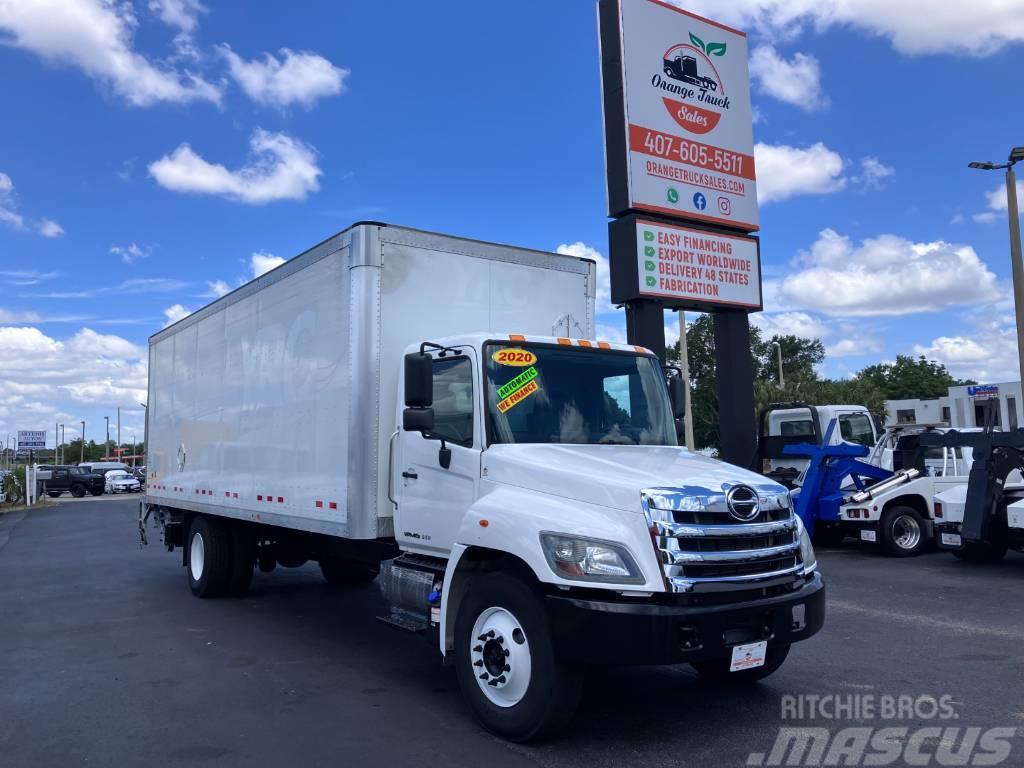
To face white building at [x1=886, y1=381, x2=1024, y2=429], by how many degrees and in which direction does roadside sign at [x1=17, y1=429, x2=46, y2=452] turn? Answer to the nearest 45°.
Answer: approximately 45° to its left

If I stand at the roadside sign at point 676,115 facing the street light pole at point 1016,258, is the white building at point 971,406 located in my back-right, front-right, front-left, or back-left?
front-left

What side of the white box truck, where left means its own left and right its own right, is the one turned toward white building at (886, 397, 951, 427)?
left

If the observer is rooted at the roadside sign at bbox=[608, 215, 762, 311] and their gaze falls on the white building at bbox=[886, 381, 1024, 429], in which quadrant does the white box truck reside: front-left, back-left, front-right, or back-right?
back-right

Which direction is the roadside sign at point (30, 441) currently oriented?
toward the camera

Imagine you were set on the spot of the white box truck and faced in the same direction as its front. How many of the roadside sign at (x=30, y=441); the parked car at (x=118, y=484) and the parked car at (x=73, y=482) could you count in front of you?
0

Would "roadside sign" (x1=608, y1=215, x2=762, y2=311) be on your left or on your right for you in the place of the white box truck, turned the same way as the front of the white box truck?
on your left

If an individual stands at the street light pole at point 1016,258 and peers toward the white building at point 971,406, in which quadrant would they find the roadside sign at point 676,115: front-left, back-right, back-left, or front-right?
back-left

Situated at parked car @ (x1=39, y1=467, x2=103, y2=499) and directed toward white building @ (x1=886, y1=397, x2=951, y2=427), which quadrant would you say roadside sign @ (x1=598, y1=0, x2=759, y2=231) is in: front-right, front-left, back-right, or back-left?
front-right

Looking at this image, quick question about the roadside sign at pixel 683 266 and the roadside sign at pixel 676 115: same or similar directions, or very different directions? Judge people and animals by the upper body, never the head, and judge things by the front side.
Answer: same or similar directions

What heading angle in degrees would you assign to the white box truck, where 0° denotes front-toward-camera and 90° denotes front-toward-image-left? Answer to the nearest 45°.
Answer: approximately 315°

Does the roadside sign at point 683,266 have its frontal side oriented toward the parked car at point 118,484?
no

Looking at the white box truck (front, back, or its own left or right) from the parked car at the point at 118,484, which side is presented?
back

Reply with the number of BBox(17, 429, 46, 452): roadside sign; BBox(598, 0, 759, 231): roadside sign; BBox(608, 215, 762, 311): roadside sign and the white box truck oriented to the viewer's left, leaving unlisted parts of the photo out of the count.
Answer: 0

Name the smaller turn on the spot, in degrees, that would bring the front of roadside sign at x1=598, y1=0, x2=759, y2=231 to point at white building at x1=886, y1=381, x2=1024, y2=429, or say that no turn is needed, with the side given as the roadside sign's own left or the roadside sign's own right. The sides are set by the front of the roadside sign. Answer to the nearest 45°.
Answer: approximately 90° to the roadside sign's own left

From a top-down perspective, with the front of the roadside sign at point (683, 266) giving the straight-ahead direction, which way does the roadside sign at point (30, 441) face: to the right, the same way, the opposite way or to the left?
the same way

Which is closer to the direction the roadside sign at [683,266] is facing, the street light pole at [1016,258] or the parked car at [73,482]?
the street light pole

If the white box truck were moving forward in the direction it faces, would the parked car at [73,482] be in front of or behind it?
behind
